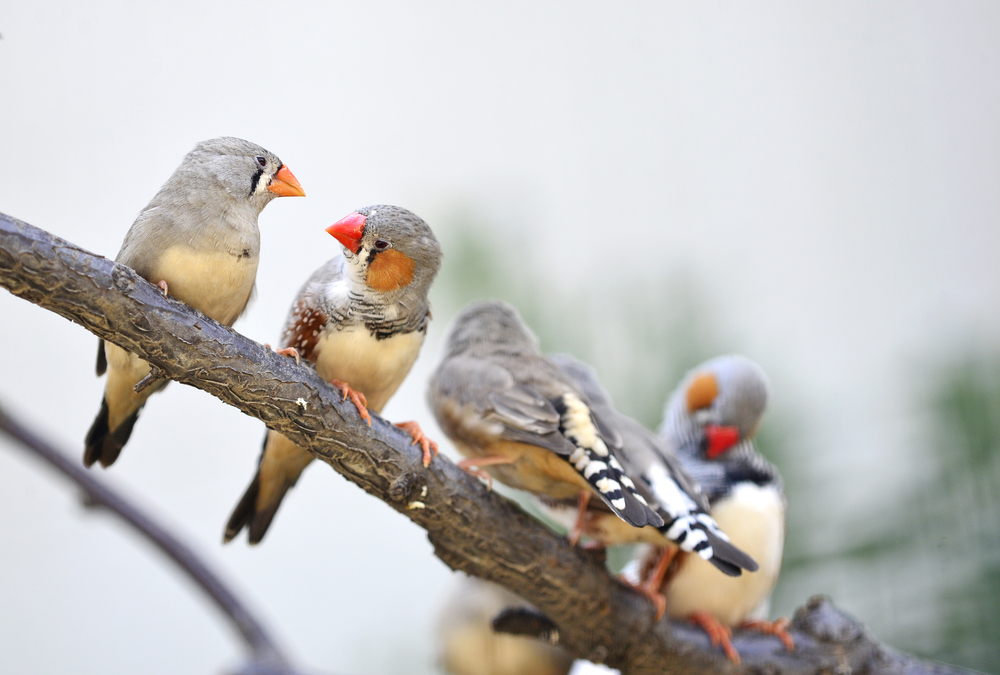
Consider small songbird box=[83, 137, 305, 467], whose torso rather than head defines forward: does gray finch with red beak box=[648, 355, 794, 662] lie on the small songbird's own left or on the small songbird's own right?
on the small songbird's own left

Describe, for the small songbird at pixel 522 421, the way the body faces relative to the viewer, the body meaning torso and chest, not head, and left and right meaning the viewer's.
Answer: facing away from the viewer and to the left of the viewer

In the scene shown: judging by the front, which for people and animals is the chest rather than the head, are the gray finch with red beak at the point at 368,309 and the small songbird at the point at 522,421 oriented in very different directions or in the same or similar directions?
very different directions

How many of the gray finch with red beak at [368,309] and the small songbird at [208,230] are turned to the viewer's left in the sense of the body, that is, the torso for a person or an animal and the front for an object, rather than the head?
0

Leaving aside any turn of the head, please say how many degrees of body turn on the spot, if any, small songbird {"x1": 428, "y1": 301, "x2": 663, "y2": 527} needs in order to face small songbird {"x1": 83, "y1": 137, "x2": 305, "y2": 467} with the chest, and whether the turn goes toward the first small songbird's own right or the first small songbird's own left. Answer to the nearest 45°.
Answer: approximately 90° to the first small songbird's own left

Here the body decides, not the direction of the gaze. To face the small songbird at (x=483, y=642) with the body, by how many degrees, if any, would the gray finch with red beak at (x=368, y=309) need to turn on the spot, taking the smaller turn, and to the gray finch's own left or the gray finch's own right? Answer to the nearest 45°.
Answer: approximately 90° to the gray finch's own left

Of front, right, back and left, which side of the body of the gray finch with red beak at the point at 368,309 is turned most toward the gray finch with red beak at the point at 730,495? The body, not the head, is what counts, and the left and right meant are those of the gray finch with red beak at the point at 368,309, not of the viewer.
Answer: left

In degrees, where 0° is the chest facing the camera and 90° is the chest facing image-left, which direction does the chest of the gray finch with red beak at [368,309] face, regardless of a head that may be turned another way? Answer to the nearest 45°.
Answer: approximately 315°
